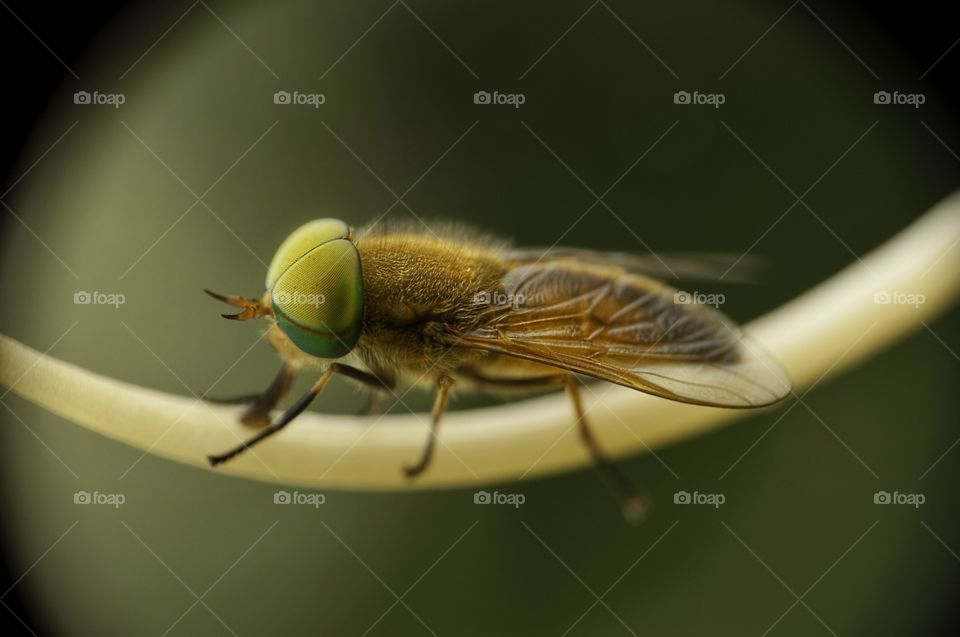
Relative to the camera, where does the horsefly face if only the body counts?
to the viewer's left
